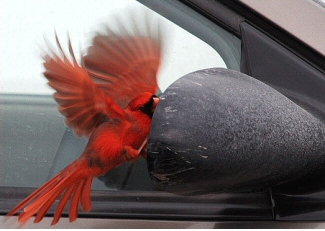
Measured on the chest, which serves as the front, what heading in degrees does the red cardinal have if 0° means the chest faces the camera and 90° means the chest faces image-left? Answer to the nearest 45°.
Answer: approximately 270°
